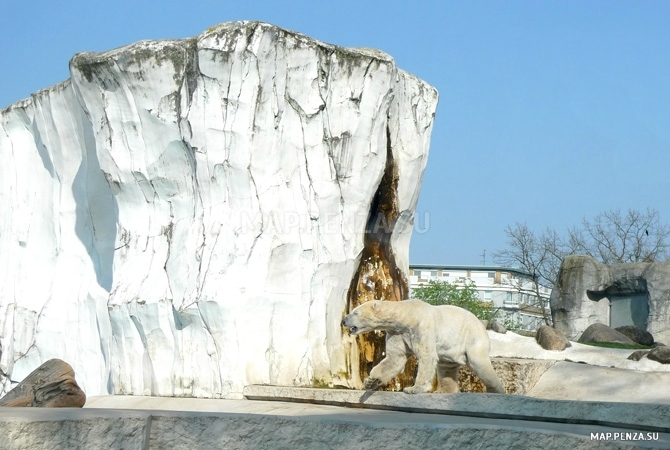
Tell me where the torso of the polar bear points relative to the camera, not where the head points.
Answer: to the viewer's left

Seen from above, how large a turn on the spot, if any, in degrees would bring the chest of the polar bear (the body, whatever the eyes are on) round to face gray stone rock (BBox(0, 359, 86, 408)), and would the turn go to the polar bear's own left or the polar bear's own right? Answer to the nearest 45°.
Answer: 0° — it already faces it

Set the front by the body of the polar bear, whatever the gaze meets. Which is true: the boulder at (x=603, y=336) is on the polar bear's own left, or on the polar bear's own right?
on the polar bear's own right

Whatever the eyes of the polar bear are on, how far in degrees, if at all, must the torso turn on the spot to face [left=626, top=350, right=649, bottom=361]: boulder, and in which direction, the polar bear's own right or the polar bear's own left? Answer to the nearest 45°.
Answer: approximately 135° to the polar bear's own right

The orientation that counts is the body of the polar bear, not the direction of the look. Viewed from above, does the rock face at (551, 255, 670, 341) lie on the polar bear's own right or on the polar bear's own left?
on the polar bear's own right

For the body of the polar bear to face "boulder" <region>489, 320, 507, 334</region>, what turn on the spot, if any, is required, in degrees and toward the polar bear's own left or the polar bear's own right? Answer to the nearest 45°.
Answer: approximately 90° to the polar bear's own right

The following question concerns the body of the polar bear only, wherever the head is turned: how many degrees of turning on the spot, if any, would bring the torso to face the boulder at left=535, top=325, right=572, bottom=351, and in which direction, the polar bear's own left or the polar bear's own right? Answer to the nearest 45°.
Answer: approximately 90° to the polar bear's own right

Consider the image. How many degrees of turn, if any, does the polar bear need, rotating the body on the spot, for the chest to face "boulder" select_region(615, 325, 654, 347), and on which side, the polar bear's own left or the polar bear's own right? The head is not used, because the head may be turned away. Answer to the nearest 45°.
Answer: approximately 90° to the polar bear's own right
